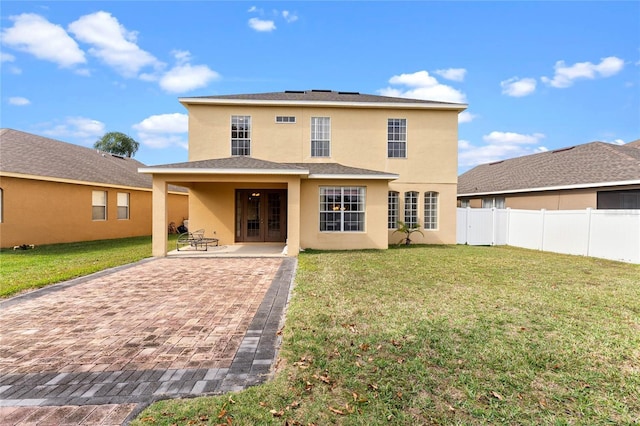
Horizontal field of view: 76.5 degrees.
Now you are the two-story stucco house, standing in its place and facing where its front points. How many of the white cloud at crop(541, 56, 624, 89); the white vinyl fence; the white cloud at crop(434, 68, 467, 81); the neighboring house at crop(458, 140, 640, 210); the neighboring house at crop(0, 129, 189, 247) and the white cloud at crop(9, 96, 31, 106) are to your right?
2

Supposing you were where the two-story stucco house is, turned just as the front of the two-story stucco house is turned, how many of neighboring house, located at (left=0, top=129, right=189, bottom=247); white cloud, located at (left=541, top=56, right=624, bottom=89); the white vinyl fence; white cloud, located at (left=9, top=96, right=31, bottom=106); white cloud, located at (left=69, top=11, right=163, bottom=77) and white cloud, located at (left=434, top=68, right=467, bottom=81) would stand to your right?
3

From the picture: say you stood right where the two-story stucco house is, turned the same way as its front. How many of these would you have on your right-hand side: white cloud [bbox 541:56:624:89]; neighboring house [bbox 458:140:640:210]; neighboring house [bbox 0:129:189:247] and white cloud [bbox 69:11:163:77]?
2

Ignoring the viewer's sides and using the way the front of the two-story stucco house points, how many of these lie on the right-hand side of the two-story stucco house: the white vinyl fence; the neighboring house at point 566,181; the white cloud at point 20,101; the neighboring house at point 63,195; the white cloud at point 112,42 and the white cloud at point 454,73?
3
